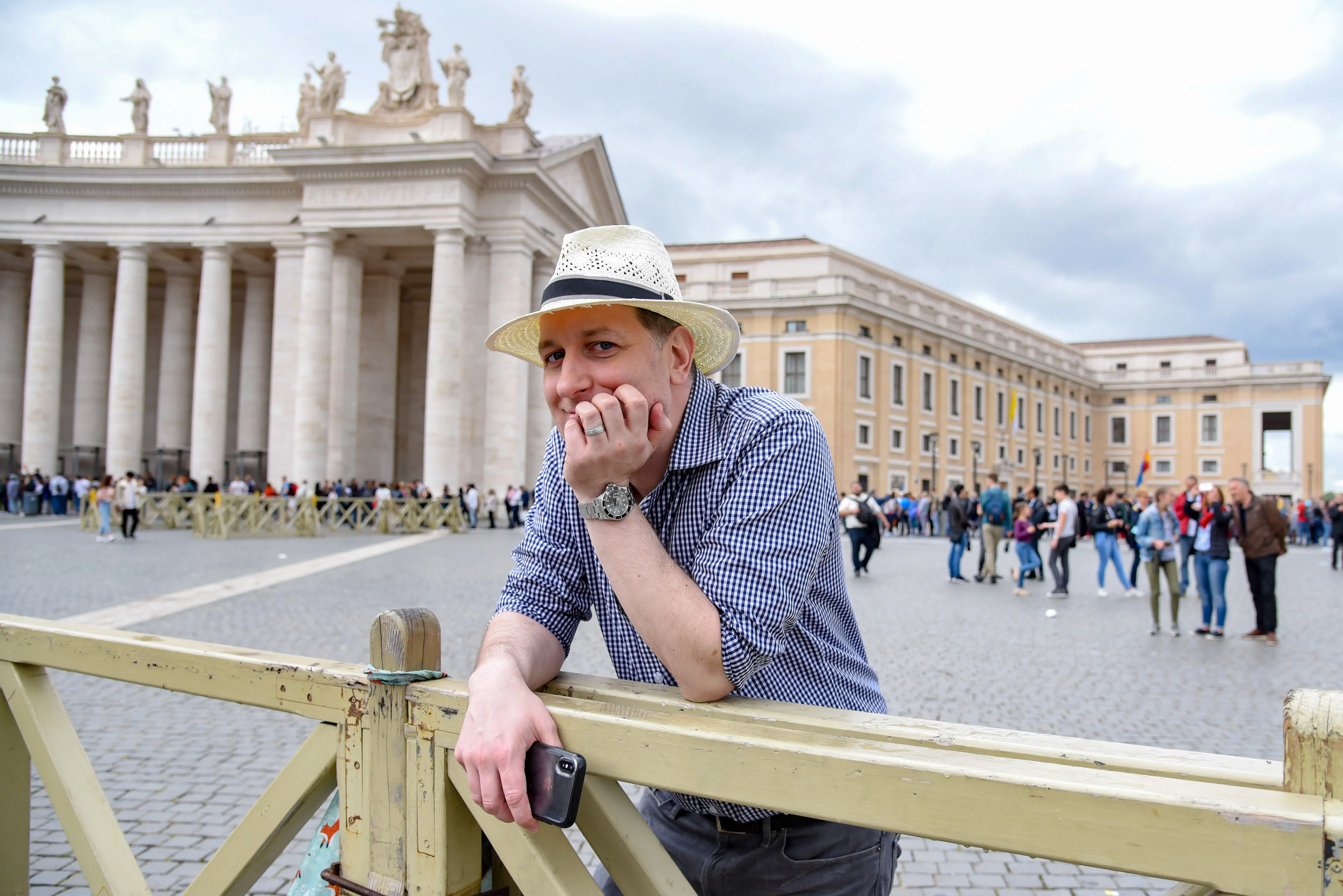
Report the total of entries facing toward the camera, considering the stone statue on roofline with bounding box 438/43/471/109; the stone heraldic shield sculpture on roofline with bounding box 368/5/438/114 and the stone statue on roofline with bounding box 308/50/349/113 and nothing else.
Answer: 3

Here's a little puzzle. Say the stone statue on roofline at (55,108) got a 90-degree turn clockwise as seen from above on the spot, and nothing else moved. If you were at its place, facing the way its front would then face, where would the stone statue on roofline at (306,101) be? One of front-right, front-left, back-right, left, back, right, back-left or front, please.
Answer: back-left

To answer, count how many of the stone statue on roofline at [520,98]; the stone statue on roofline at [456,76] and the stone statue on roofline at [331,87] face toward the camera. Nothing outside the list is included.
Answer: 3

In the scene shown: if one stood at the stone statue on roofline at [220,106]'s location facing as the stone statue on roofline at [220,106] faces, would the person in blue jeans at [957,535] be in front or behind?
in front

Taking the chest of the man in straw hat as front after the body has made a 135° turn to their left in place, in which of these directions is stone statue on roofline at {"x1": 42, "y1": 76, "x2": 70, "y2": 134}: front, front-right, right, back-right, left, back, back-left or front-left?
back-left

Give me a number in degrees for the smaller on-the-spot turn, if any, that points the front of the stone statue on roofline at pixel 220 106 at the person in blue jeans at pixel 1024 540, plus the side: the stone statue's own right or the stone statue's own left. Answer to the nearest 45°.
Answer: approximately 45° to the stone statue's own left

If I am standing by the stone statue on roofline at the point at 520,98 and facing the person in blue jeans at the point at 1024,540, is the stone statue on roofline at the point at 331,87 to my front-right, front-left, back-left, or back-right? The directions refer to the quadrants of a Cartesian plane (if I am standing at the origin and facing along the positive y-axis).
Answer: back-right

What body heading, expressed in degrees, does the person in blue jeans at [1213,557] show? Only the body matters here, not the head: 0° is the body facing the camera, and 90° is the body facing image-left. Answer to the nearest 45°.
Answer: approximately 45°

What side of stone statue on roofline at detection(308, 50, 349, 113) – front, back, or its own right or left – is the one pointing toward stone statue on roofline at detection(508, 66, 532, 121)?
left

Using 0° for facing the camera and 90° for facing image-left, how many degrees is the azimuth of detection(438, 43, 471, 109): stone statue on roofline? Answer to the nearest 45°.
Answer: approximately 0°

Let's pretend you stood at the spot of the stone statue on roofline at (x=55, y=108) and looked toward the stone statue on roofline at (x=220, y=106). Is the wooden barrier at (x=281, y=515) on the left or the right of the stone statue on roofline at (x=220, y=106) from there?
right

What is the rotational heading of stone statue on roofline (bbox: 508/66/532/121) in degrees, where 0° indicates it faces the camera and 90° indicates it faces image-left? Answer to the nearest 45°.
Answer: approximately 0°
